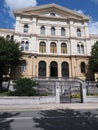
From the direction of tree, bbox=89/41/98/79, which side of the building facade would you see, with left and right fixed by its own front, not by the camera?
left

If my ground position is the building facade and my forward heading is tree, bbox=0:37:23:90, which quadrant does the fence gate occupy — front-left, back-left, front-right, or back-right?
front-left

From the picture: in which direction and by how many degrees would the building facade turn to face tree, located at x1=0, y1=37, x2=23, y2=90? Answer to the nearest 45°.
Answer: approximately 45° to its right

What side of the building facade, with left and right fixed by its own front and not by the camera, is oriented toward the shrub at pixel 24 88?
front

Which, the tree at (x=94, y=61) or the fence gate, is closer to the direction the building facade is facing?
the fence gate

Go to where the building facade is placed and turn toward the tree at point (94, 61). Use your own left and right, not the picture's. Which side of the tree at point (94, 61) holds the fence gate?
right

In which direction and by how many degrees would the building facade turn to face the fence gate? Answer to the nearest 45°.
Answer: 0° — it already faces it

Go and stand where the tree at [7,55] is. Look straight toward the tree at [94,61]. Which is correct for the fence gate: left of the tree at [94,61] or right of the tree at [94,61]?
right
